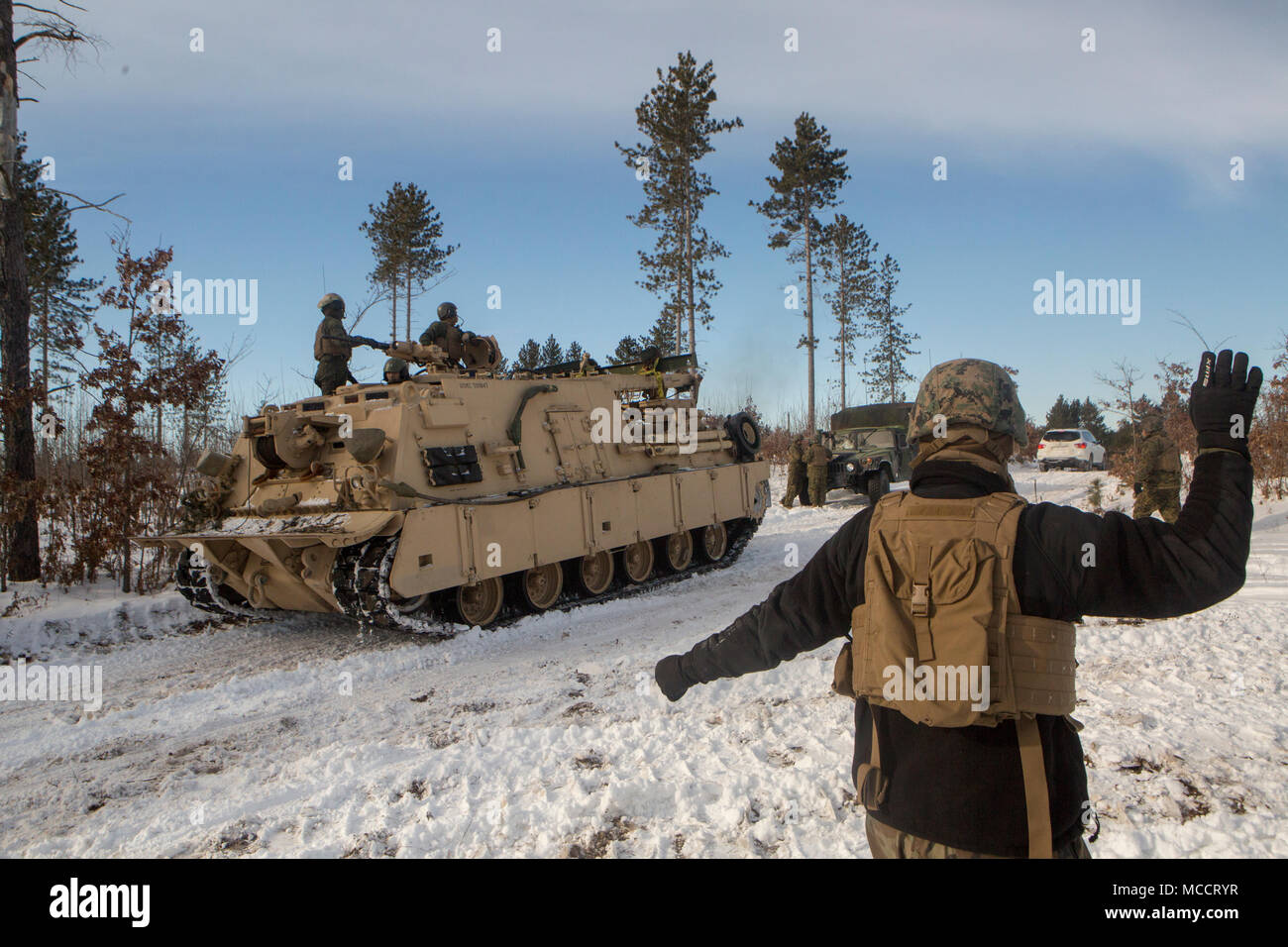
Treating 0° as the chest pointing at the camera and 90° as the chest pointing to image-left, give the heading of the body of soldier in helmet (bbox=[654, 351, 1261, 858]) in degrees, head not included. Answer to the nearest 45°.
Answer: approximately 180°

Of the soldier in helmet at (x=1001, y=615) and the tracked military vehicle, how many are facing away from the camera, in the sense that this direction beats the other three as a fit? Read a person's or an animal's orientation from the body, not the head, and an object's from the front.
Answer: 1

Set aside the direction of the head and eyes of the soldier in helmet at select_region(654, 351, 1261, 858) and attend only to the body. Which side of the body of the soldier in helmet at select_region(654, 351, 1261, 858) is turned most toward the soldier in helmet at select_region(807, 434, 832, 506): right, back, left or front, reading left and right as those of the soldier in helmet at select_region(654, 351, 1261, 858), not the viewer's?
front

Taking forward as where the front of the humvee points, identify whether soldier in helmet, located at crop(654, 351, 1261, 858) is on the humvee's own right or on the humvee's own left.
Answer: on the humvee's own left

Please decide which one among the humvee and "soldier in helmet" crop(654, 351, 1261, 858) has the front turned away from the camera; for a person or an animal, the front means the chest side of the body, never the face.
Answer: the soldier in helmet

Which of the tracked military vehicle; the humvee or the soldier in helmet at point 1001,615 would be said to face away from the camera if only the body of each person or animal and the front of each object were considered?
the soldier in helmet

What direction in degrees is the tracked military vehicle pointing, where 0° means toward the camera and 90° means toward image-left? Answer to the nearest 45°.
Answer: approximately 45°

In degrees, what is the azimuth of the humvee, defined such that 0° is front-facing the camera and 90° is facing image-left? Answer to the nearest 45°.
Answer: approximately 45°

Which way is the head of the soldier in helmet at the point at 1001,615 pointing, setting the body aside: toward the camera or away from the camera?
away from the camera

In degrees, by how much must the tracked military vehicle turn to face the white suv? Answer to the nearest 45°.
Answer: approximately 180°

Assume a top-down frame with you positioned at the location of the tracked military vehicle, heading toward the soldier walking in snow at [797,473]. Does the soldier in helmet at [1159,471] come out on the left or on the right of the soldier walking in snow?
right

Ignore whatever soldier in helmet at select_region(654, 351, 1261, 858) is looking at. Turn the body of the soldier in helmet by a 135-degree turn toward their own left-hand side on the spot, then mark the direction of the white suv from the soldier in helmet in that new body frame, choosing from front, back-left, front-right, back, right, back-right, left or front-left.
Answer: back-right

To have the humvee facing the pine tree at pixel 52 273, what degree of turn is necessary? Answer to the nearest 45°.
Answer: approximately 45° to its right

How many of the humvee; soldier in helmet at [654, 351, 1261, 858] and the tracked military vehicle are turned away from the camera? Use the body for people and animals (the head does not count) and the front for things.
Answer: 1
